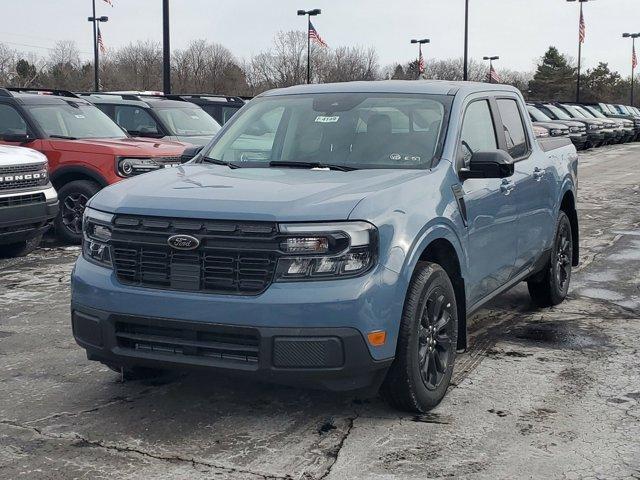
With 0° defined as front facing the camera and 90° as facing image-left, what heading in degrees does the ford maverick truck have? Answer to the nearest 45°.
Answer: approximately 45°

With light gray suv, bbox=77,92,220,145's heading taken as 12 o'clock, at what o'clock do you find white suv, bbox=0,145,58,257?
The white suv is roughly at 2 o'clock from the light gray suv.

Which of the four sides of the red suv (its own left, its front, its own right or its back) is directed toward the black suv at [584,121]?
left

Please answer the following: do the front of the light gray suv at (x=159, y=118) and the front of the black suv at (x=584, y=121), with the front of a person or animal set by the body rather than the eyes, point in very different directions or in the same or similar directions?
same or similar directions

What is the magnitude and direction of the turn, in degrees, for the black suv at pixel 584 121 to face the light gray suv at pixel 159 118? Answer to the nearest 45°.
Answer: approximately 45° to its right

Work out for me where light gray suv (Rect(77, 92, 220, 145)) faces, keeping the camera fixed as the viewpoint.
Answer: facing the viewer and to the right of the viewer

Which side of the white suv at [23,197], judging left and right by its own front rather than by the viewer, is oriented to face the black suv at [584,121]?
left

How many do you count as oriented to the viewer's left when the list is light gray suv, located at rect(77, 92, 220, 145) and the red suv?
0

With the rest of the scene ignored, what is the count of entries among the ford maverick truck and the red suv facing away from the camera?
0
